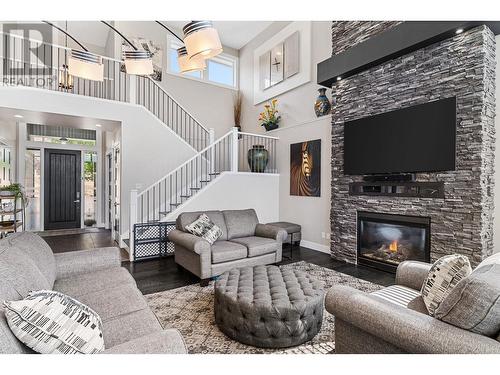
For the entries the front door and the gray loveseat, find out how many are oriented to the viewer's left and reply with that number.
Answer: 0

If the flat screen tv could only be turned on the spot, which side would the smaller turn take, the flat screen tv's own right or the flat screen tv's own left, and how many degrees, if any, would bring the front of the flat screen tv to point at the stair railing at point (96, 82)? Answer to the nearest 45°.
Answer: approximately 45° to the flat screen tv's own right

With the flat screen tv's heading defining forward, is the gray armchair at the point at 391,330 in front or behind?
in front

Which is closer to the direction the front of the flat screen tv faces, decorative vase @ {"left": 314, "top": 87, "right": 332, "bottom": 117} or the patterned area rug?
the patterned area rug

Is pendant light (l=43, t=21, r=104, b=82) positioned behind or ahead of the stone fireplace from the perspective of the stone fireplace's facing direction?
ahead

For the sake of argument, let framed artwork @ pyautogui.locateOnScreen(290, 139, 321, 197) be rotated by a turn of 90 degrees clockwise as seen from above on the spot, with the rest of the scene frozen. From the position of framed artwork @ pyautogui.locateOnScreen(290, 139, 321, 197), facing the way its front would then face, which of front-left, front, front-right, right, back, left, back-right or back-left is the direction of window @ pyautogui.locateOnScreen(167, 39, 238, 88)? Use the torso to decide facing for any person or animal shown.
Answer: front

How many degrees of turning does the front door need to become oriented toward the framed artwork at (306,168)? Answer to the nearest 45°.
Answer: approximately 45° to its left

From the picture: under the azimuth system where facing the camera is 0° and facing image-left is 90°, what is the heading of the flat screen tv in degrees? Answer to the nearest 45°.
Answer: approximately 45°
